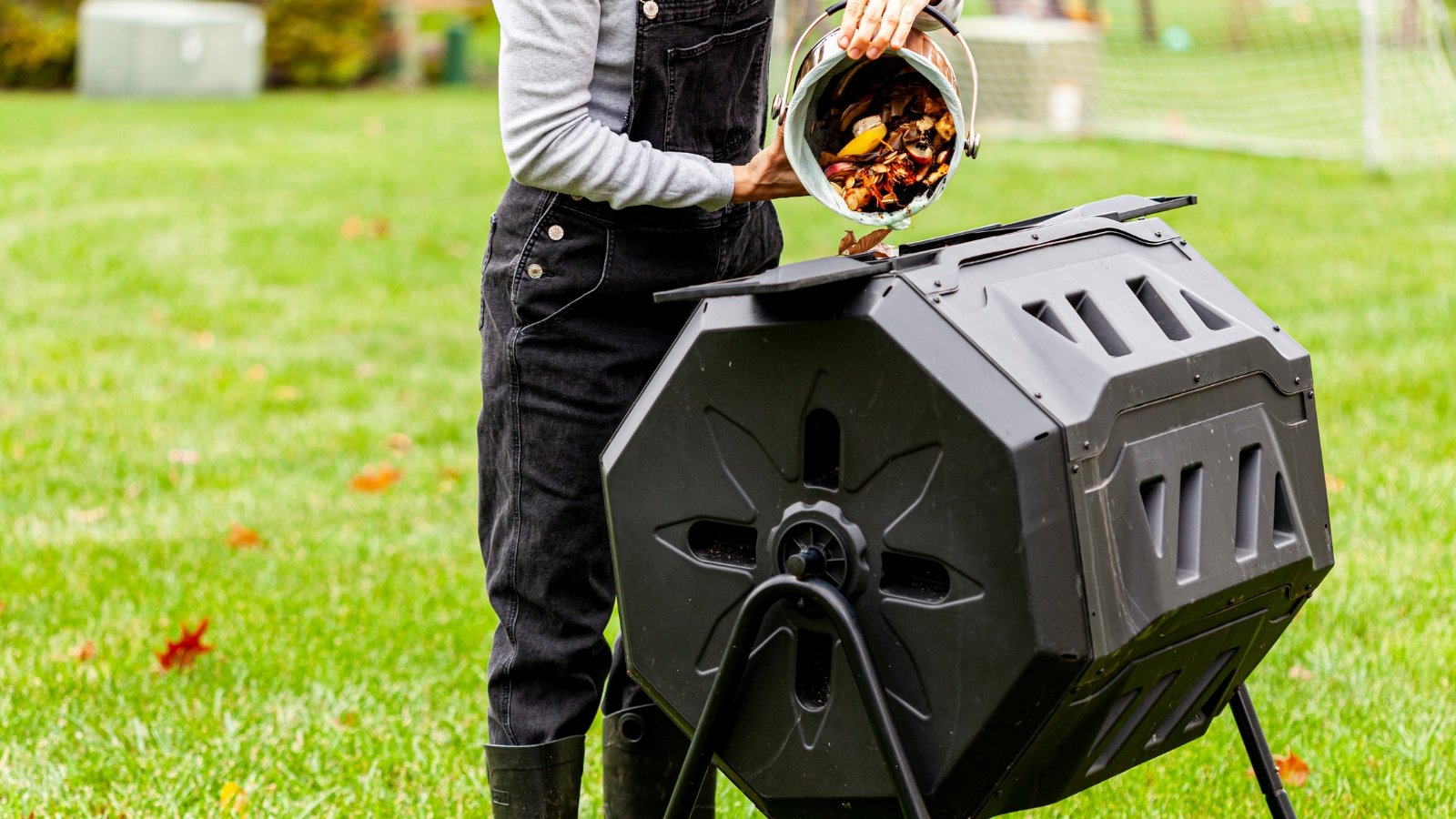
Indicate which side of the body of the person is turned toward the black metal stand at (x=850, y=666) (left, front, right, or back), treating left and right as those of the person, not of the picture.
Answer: front

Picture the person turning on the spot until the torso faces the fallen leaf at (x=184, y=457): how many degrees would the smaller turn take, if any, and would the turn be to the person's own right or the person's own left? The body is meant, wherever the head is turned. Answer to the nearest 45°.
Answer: approximately 180°

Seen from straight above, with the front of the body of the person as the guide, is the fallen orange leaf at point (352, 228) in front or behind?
behind

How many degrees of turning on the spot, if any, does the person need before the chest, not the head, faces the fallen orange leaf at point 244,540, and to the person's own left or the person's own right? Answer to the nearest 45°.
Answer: approximately 180°

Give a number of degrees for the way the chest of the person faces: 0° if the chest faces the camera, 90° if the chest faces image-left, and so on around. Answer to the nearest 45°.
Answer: approximately 315°

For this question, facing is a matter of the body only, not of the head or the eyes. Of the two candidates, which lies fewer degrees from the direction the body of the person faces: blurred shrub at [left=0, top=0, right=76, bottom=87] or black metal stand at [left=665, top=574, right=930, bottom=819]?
the black metal stand

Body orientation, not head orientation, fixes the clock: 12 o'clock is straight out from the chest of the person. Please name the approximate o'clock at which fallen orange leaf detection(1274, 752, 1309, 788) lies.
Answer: The fallen orange leaf is roughly at 10 o'clock from the person.

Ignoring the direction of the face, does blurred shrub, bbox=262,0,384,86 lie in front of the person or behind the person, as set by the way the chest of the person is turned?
behind

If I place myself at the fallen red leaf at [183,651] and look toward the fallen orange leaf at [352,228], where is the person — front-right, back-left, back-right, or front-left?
back-right
